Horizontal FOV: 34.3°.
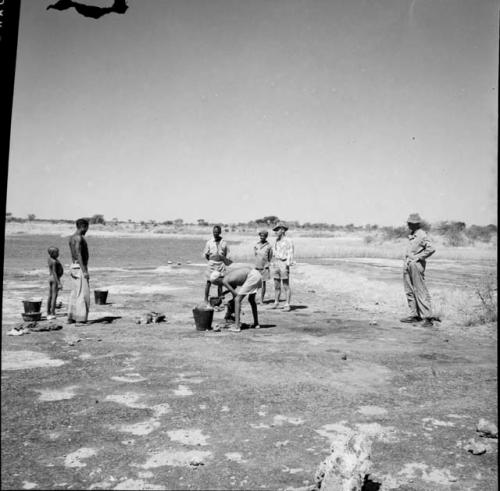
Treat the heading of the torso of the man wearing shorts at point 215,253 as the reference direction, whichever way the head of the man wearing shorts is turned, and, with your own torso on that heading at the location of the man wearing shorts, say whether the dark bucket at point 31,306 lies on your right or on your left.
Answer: on your right

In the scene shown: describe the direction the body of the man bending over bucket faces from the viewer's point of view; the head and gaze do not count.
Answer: to the viewer's left

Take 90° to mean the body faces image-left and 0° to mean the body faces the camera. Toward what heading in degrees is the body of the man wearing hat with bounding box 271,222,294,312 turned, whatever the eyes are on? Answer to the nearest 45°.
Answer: approximately 45°

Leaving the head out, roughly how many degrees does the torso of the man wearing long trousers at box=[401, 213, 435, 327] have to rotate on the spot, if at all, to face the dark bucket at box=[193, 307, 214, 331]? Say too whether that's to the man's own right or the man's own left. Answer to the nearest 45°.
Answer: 0° — they already face it

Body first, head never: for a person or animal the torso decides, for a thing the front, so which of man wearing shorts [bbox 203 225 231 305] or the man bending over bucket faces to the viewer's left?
the man bending over bucket

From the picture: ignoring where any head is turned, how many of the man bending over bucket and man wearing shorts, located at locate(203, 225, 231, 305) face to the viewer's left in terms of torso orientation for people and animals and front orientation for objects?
1
